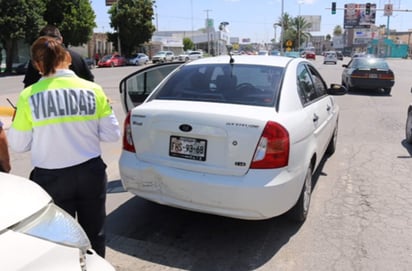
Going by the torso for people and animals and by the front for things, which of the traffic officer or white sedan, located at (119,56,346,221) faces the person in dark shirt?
the traffic officer

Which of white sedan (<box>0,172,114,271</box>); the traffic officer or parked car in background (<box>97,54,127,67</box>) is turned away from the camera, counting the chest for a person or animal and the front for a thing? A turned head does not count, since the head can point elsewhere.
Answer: the traffic officer

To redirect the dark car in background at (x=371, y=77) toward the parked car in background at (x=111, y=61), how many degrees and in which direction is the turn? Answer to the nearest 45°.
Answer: approximately 45° to its left

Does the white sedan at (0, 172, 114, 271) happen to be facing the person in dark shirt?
no

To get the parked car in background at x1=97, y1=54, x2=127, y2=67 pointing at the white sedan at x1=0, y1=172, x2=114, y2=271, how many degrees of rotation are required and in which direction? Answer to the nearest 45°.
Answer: approximately 45° to its left

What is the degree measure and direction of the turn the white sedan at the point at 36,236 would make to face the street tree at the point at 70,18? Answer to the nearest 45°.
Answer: approximately 90° to its left

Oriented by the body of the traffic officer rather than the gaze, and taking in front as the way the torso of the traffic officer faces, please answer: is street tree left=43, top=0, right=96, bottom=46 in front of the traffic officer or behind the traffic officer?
in front

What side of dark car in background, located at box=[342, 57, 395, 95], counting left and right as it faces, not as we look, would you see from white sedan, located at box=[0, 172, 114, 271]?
back

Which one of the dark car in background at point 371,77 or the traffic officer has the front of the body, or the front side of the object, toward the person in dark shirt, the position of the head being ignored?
the traffic officer

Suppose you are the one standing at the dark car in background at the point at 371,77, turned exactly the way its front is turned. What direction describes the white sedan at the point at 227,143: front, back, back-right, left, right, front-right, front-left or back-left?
back

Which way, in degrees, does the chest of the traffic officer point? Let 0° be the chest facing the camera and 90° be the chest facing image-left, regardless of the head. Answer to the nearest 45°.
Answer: approximately 180°

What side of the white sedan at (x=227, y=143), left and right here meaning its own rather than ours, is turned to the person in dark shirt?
left

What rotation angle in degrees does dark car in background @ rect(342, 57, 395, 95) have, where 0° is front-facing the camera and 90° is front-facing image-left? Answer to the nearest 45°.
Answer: approximately 180°

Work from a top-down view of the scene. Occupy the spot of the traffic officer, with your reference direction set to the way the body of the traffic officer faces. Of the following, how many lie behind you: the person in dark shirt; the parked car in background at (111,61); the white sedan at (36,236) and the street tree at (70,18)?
1

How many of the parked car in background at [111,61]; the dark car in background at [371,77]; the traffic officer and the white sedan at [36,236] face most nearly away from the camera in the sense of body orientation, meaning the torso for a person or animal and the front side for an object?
2

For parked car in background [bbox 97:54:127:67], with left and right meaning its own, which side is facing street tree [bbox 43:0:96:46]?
front
